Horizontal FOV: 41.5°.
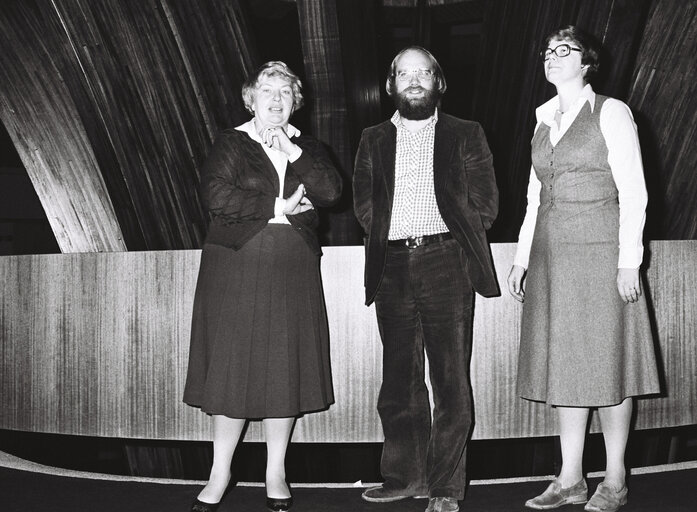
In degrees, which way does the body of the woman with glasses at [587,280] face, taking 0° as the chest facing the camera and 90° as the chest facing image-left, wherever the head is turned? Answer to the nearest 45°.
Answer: approximately 45°

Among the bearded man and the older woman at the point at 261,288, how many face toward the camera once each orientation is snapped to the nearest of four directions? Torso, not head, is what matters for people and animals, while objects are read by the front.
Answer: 2

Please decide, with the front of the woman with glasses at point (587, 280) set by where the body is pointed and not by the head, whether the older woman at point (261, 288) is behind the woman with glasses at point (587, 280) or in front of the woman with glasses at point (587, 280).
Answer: in front

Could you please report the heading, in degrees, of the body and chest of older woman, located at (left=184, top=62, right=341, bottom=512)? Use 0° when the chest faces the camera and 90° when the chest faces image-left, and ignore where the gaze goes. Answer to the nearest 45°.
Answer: approximately 0°
